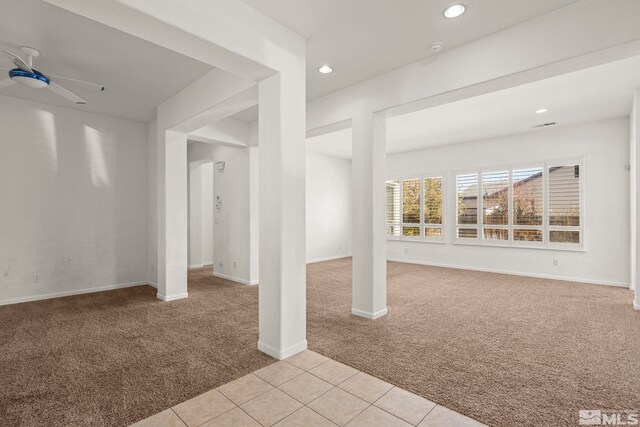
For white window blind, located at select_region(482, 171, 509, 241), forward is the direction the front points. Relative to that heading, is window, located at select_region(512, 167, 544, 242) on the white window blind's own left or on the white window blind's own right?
on the white window blind's own left

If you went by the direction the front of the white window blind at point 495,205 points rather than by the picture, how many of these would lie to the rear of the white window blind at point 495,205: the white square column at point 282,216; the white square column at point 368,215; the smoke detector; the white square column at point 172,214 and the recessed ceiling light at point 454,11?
0

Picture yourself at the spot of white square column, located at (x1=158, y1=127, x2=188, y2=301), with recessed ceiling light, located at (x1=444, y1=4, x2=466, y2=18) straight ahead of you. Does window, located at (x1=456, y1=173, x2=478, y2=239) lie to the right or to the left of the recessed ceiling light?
left

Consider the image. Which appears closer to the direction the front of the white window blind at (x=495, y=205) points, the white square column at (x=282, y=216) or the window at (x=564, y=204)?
the white square column

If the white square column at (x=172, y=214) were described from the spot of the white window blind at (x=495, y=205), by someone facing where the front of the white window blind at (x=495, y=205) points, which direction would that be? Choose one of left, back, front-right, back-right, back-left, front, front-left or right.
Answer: front

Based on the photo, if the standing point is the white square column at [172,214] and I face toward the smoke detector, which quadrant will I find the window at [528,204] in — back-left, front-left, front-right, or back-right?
front-left

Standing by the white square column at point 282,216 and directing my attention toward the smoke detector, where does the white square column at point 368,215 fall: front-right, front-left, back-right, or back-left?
front-left

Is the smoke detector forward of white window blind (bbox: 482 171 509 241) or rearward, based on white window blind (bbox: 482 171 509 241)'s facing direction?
forward

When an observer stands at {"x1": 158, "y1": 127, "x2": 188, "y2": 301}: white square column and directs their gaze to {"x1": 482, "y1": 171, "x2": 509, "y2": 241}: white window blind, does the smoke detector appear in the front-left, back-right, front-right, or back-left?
front-right

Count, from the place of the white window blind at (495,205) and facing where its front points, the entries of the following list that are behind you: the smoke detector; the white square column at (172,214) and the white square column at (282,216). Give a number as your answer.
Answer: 0

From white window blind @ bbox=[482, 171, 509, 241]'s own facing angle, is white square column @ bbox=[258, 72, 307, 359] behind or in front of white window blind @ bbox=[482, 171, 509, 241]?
in front

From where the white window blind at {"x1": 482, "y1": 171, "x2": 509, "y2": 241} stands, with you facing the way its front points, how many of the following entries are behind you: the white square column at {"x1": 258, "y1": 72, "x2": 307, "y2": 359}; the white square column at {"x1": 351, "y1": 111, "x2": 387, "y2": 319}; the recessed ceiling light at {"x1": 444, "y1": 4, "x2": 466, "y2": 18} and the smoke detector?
0

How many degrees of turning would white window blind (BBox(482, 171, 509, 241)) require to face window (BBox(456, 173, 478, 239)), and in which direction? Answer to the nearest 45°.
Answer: approximately 45° to its right

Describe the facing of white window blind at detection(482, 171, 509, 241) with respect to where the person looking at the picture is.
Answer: facing the viewer and to the left of the viewer

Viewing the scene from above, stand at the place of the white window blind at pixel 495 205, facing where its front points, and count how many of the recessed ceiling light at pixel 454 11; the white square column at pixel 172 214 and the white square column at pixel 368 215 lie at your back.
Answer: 0

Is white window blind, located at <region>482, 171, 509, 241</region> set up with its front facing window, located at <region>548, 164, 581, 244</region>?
no

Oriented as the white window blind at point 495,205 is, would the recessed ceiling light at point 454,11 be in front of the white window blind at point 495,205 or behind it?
in front
